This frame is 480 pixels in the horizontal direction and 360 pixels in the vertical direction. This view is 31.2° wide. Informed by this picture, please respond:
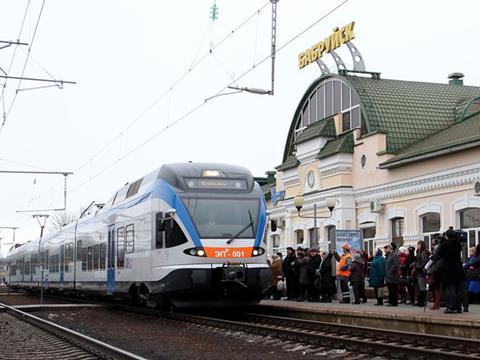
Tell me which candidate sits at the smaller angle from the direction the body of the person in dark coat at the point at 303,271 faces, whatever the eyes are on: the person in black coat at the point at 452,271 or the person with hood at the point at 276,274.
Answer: the person with hood

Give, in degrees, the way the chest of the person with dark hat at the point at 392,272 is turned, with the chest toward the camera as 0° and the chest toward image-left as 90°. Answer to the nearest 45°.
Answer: approximately 90°

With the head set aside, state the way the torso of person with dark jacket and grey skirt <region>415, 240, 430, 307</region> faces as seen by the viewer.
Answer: to the viewer's left

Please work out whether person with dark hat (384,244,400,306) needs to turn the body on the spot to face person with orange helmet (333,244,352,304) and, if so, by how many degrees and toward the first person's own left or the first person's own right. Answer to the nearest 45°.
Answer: approximately 45° to the first person's own right

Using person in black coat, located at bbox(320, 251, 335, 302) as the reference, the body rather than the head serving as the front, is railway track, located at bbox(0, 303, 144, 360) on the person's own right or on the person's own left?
on the person's own left

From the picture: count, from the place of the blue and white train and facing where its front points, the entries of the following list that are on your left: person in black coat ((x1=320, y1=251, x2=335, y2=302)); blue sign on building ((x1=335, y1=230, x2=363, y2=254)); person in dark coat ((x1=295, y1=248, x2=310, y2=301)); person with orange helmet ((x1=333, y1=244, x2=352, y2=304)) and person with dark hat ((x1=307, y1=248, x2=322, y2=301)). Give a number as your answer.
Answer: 5

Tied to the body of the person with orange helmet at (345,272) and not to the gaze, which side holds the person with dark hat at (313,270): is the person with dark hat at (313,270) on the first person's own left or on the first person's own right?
on the first person's own right

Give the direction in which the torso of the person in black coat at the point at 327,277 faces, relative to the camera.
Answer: to the viewer's left

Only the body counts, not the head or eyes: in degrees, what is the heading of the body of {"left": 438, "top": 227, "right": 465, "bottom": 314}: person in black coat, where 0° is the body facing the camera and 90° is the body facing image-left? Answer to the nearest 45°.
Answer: approximately 135°

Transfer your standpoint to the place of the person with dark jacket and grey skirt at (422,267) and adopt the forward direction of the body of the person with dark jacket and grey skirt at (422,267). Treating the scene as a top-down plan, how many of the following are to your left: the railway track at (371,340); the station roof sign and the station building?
1

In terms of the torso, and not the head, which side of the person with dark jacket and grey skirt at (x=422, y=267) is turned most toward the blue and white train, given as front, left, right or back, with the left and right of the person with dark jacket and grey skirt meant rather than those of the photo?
front

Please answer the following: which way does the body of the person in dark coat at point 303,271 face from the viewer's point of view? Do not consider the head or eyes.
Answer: to the viewer's left

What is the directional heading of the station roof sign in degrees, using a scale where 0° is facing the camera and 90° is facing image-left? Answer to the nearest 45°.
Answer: approximately 45°

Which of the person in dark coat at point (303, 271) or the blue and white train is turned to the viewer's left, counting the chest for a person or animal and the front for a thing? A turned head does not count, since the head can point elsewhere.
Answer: the person in dark coat
